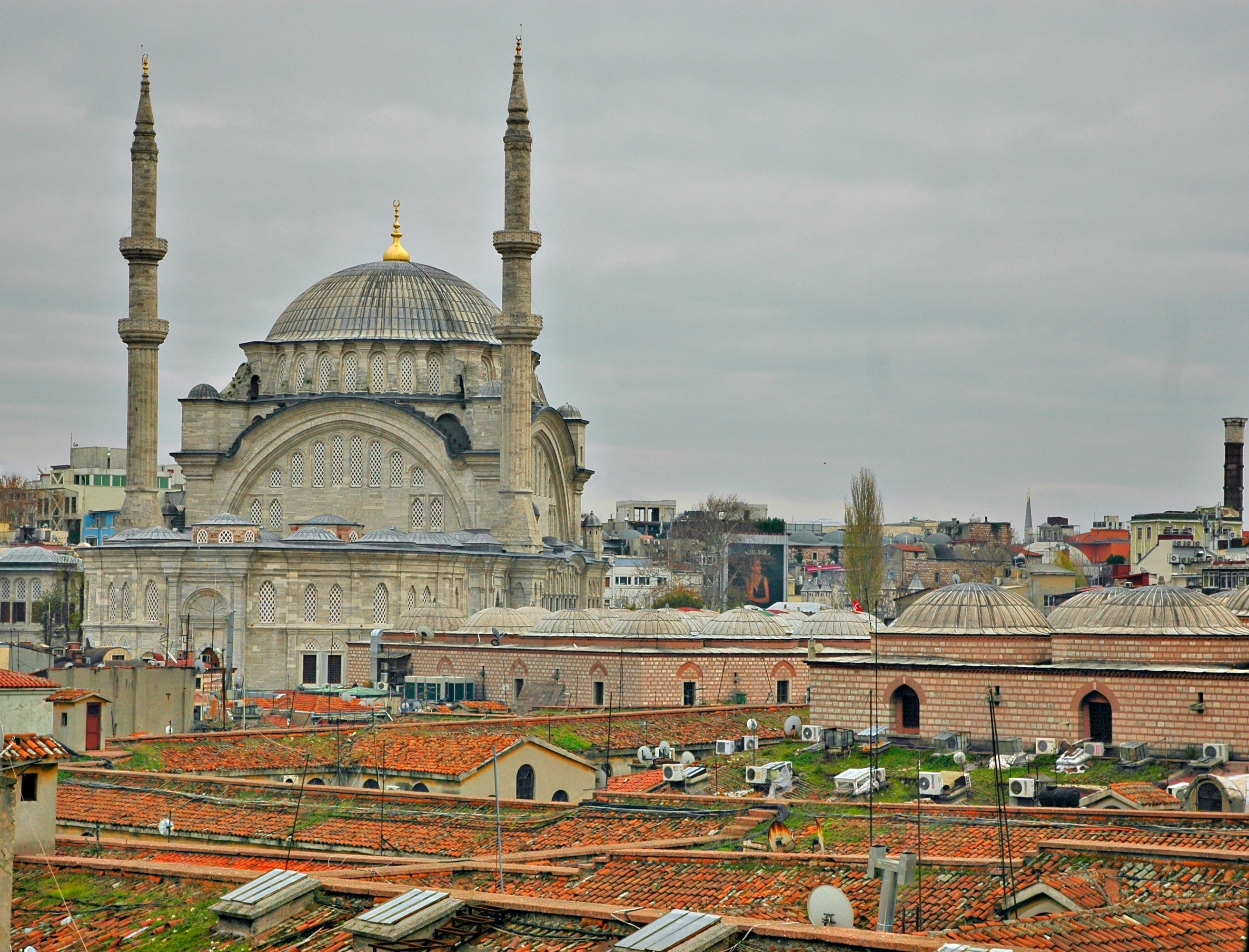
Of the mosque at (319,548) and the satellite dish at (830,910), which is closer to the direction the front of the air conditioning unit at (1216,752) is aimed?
the satellite dish

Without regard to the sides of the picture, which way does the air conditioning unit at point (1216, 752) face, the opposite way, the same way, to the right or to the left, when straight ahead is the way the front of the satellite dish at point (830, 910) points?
the opposite way

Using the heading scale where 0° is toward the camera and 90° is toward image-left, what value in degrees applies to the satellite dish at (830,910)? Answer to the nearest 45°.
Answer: approximately 180°

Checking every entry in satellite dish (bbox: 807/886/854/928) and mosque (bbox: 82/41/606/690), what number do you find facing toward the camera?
1

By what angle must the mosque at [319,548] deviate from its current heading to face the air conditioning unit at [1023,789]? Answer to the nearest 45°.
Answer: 0° — it already faces it

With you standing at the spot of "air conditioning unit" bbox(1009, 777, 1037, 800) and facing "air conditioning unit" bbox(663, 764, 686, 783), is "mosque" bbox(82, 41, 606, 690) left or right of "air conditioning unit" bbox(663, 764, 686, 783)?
right

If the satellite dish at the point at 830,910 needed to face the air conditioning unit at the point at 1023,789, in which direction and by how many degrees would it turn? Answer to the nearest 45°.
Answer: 0° — it already faces it

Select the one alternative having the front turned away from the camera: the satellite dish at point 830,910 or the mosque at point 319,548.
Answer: the satellite dish

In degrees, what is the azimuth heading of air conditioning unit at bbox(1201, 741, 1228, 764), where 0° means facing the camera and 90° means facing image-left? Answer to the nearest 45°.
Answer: approximately 0°
